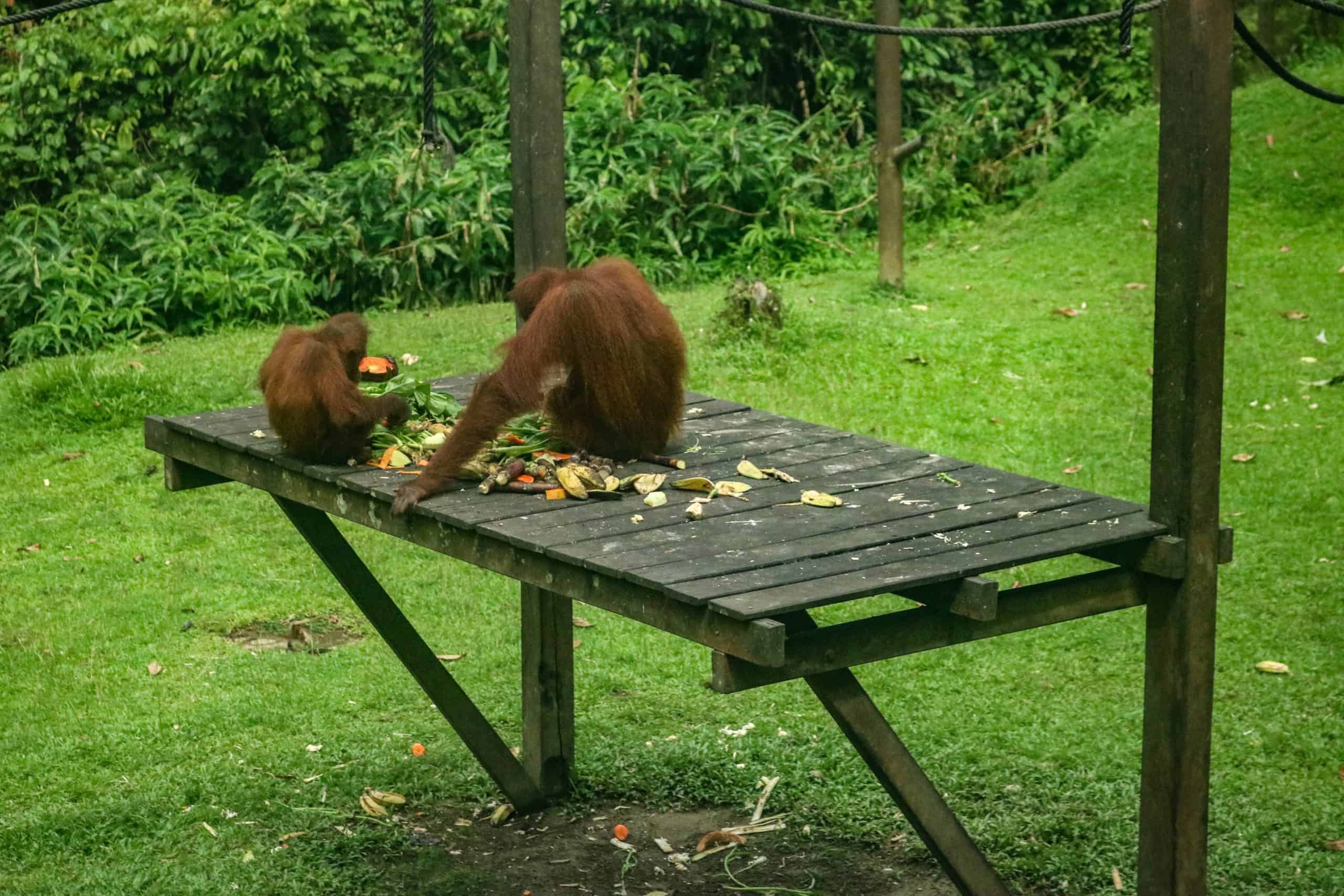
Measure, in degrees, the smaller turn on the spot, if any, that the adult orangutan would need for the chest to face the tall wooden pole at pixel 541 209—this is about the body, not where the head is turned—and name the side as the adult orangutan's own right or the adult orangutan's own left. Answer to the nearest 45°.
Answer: approximately 45° to the adult orangutan's own right

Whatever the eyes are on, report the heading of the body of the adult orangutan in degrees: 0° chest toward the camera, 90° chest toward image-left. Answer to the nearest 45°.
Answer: approximately 135°

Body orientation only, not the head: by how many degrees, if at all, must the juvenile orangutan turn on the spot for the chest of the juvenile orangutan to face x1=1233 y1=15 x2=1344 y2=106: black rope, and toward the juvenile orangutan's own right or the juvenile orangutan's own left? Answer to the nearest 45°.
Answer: approximately 45° to the juvenile orangutan's own right

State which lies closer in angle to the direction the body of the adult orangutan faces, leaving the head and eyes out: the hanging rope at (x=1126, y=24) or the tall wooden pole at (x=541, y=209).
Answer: the tall wooden pole

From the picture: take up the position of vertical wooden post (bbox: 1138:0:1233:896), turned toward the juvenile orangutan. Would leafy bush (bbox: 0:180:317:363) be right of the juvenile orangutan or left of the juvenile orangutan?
right

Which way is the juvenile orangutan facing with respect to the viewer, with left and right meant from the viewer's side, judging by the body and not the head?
facing away from the viewer and to the right of the viewer

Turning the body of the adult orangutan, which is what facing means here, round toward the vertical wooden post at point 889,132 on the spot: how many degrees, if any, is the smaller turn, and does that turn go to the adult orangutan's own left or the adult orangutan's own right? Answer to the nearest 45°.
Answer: approximately 45° to the adult orangutan's own right

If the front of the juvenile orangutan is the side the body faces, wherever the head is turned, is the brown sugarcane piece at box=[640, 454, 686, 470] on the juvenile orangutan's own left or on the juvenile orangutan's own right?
on the juvenile orangutan's own right
